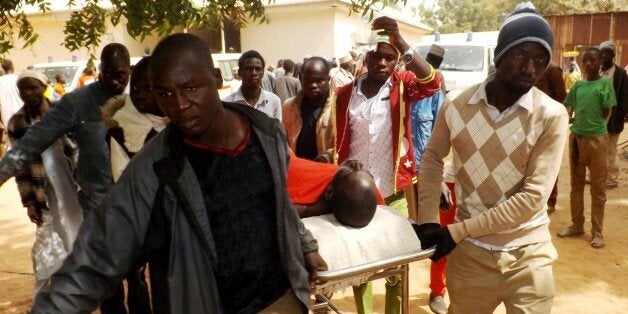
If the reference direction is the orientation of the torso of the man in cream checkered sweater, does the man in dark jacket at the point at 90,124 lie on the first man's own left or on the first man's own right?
on the first man's own right

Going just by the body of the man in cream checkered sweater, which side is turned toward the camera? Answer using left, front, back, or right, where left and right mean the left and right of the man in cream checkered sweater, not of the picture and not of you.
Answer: front

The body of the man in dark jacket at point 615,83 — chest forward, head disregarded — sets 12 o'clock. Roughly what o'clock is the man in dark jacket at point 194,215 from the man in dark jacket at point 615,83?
the man in dark jacket at point 194,215 is roughly at 11 o'clock from the man in dark jacket at point 615,83.

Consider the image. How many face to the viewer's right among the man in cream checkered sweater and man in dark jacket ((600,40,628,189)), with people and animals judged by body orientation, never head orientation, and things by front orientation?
0

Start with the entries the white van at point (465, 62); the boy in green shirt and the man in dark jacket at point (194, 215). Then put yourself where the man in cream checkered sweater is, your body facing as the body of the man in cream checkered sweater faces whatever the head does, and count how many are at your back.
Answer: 2

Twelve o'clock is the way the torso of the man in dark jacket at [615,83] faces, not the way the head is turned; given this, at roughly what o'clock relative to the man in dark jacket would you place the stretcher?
The stretcher is roughly at 11 o'clock from the man in dark jacket.

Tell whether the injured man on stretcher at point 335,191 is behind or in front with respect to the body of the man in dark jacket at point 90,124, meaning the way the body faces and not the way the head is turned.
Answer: in front

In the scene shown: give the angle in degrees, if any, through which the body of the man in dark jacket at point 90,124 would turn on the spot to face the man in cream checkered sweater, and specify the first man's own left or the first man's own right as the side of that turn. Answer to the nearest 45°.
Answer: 0° — they already face them

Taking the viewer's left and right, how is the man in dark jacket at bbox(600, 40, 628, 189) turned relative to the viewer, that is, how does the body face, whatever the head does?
facing the viewer and to the left of the viewer

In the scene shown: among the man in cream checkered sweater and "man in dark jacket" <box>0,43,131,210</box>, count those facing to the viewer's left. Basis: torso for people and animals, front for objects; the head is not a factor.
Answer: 0

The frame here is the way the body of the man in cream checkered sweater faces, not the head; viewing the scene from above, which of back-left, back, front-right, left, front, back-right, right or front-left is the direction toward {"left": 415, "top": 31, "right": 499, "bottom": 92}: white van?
back
